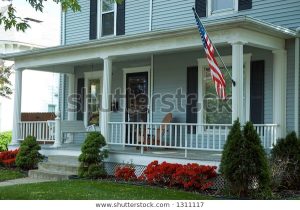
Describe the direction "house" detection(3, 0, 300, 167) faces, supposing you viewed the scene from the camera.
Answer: facing the viewer and to the left of the viewer

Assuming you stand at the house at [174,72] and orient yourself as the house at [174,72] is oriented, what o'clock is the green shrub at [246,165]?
The green shrub is roughly at 10 o'clock from the house.

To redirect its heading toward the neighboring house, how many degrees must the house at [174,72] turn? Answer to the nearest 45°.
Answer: approximately 90° to its right

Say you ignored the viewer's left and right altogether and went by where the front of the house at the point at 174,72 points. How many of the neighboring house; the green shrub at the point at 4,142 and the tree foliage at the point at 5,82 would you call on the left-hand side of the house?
0

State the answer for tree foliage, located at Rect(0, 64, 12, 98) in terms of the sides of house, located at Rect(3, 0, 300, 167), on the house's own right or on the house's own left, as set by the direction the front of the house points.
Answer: on the house's own right

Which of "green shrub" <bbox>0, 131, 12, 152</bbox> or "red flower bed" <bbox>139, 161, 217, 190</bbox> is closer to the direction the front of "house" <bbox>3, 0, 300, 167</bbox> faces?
the red flower bed

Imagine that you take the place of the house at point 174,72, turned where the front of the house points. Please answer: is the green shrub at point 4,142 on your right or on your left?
on your right

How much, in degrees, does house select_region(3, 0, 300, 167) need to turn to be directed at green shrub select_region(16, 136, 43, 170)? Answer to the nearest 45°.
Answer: approximately 45° to its right

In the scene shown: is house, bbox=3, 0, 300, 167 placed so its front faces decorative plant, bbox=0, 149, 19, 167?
no

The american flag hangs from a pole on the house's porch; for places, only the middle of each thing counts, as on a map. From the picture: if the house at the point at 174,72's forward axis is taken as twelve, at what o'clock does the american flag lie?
The american flag is roughly at 10 o'clock from the house.
